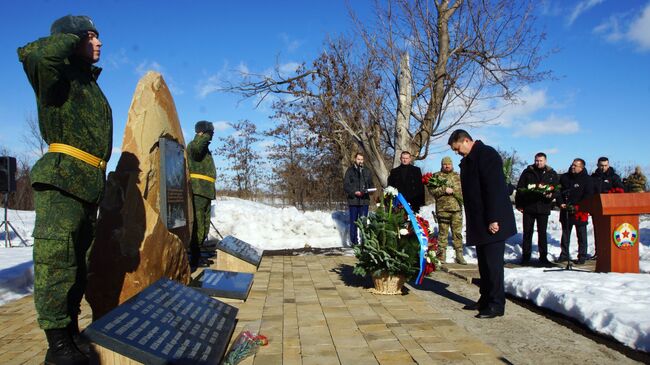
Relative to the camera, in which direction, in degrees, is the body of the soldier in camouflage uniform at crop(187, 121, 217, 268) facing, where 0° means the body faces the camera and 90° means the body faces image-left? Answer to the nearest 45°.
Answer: approximately 270°

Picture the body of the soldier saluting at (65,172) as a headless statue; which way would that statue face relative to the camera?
to the viewer's right

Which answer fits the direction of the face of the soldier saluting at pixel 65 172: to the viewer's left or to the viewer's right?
to the viewer's right

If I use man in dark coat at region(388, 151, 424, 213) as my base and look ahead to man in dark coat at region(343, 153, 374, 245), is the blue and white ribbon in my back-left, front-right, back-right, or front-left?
back-left

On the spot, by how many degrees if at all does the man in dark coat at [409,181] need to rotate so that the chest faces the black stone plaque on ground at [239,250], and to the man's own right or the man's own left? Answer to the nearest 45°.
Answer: approximately 45° to the man's own right

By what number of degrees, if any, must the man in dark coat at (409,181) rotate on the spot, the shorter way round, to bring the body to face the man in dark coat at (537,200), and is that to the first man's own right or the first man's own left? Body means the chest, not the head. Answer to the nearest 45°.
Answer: approximately 90° to the first man's own left

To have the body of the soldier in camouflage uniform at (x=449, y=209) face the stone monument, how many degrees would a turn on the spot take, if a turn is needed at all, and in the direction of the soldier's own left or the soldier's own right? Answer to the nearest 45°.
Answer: approximately 45° to the soldier's own right

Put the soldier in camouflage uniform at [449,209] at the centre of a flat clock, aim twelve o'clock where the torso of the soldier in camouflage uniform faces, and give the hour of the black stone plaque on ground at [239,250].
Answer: The black stone plaque on ground is roughly at 2 o'clock from the soldier in camouflage uniform.

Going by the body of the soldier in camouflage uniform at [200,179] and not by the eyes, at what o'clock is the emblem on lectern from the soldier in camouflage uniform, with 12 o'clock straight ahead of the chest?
The emblem on lectern is roughly at 1 o'clock from the soldier in camouflage uniform.
